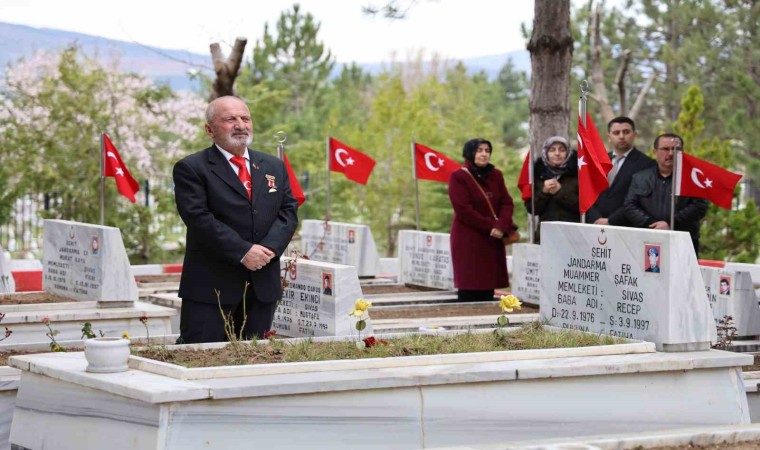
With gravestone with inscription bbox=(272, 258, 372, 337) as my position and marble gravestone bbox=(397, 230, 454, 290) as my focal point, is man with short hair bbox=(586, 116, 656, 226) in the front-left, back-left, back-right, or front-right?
front-right

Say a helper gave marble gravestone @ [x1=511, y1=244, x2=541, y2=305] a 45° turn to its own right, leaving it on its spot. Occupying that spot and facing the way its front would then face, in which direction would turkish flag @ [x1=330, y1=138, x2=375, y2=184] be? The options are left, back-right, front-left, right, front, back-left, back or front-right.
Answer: front-right

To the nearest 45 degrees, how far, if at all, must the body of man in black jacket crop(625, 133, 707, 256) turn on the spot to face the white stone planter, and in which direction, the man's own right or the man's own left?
approximately 45° to the man's own right

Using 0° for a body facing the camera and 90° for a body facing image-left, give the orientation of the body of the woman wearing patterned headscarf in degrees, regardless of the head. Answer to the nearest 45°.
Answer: approximately 0°

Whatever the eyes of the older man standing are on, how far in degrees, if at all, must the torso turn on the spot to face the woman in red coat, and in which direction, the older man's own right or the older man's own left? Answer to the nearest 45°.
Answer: approximately 90° to the older man's own left

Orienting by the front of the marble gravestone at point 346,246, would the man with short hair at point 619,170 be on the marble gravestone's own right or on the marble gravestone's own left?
on the marble gravestone's own left

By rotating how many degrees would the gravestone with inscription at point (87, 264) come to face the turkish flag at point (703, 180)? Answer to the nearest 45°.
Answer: approximately 90° to its left

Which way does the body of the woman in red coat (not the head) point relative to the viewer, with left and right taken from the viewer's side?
facing the viewer and to the right of the viewer

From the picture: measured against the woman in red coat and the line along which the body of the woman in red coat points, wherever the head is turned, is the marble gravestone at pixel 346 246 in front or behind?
behind

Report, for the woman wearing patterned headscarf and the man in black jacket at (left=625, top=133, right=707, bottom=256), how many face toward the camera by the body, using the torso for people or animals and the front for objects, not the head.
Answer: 2

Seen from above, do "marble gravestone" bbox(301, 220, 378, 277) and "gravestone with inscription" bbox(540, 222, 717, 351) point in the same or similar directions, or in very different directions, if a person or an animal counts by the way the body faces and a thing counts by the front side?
same or similar directions

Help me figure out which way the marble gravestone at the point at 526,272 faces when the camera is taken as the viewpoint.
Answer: facing the viewer and to the left of the viewer

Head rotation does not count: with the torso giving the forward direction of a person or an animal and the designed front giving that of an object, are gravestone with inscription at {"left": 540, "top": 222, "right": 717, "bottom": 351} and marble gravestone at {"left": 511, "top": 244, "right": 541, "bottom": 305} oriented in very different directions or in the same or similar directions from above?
same or similar directions

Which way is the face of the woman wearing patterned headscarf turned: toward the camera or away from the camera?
toward the camera
